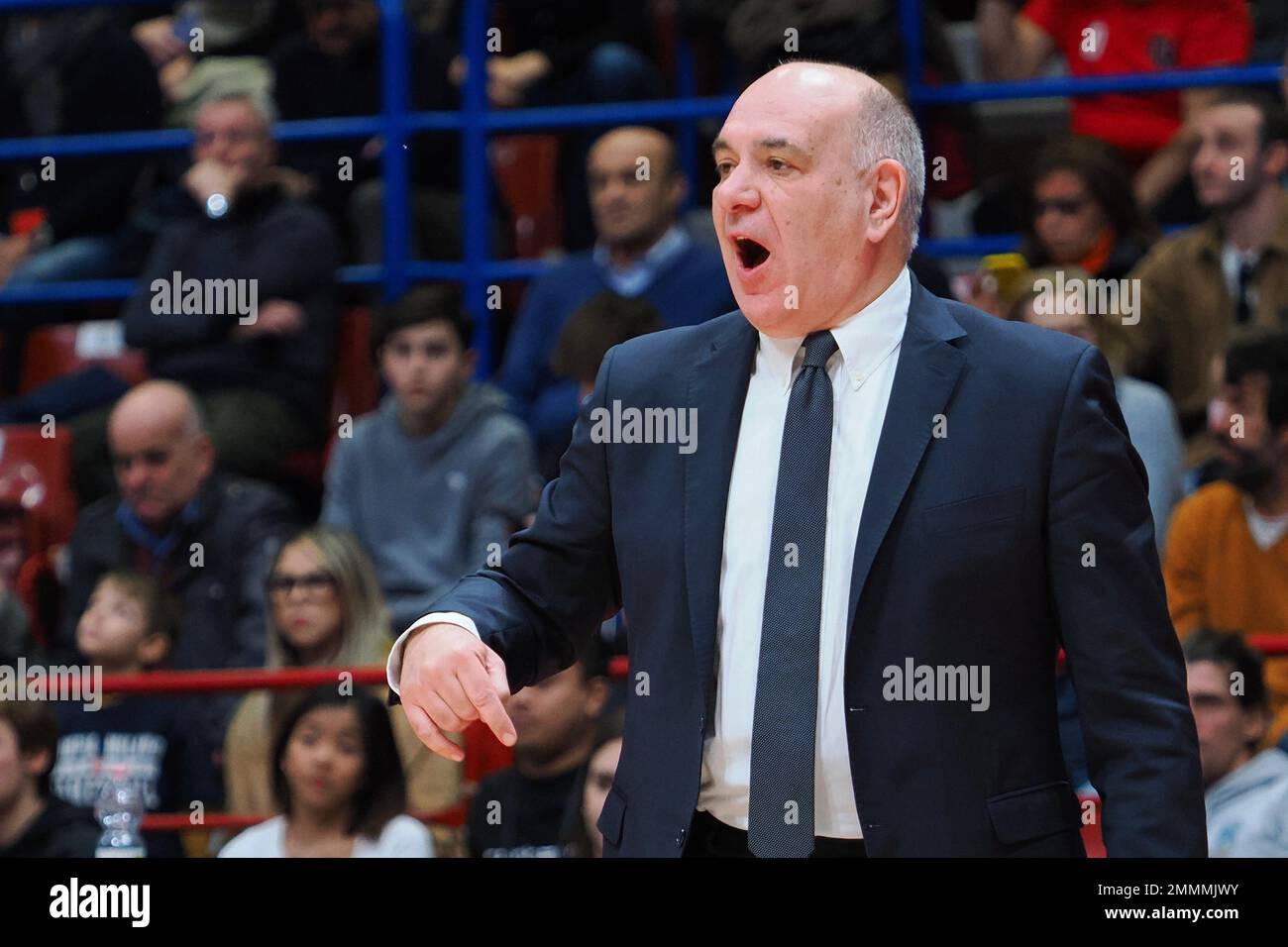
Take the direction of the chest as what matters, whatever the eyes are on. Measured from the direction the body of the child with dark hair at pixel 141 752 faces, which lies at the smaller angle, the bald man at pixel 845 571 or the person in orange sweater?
the bald man

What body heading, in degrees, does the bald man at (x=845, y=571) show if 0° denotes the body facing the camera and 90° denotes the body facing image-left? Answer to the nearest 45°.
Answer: approximately 45°

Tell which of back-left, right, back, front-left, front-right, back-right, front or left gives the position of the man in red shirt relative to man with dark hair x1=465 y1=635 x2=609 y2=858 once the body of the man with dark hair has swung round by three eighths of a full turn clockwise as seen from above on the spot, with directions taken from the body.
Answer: front-right

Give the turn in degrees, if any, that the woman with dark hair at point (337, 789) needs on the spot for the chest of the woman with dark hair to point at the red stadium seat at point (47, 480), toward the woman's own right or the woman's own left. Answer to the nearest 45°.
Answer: approximately 135° to the woman's own right

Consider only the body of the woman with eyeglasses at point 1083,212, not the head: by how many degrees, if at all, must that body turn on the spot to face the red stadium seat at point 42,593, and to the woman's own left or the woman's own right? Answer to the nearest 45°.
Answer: approximately 45° to the woman's own right

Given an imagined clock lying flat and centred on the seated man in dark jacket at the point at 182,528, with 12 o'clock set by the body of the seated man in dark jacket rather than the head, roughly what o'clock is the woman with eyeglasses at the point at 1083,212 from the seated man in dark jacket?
The woman with eyeglasses is roughly at 8 o'clock from the seated man in dark jacket.

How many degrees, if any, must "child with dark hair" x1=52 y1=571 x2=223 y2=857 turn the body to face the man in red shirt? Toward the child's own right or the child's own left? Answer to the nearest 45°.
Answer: approximately 135° to the child's own left
